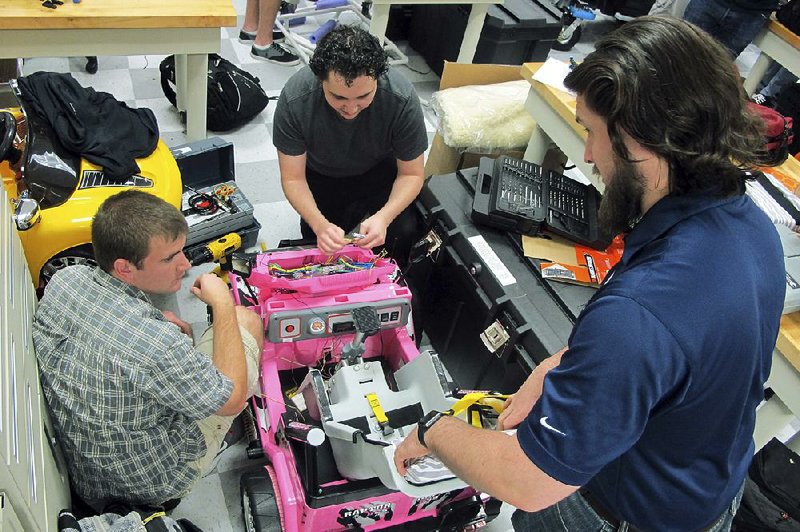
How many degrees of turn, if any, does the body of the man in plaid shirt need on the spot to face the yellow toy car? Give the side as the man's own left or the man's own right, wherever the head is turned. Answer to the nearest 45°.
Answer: approximately 45° to the man's own left

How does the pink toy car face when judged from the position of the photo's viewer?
facing away from the viewer

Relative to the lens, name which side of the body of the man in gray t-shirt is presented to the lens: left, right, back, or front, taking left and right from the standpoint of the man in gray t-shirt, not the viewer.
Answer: front

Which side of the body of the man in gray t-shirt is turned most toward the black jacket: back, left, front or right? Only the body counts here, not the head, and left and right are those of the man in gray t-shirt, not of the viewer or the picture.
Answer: right

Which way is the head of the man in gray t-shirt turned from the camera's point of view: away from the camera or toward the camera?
toward the camera

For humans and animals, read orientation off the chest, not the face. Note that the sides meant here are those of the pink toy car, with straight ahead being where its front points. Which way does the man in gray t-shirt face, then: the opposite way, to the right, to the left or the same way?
the opposite way

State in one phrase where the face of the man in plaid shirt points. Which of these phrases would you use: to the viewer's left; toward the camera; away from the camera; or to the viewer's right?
to the viewer's right

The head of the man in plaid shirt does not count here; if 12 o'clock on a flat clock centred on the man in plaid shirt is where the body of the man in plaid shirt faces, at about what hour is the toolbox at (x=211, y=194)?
The toolbox is roughly at 11 o'clock from the man in plaid shirt.

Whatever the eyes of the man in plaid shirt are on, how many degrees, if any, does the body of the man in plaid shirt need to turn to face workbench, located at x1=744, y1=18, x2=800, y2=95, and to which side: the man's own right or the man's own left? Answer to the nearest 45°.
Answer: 0° — they already face it

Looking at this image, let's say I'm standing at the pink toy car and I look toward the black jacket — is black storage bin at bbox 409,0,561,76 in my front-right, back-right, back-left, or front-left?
front-right

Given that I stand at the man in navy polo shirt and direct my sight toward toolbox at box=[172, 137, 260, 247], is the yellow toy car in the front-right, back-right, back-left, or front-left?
front-left
